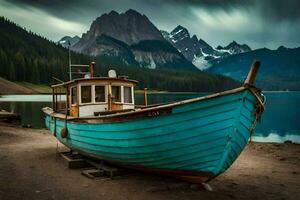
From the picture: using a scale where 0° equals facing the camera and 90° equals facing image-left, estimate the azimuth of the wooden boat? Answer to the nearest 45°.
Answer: approximately 315°
